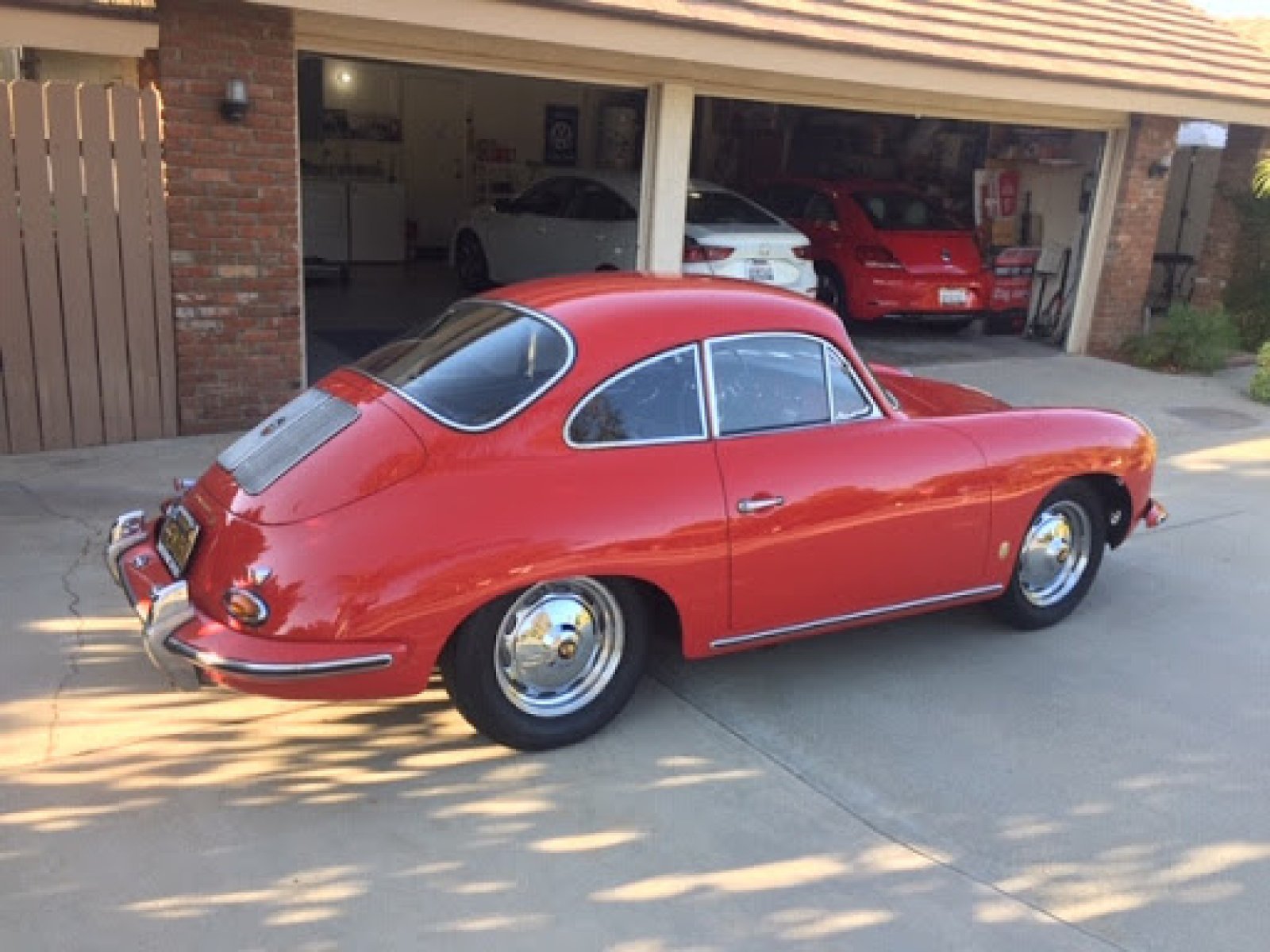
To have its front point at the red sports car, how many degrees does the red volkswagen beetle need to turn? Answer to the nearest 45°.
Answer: approximately 135° to its left

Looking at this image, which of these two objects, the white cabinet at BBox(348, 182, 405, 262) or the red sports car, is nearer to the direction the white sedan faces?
the white cabinet

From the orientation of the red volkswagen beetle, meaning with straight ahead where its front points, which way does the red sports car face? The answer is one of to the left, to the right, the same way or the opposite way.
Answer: to the right

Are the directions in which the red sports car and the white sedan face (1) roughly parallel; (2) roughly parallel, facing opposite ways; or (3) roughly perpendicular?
roughly perpendicular

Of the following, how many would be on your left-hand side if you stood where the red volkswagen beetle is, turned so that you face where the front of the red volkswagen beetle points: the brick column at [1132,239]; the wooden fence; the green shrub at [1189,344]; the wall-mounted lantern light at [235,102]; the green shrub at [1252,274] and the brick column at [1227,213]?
2

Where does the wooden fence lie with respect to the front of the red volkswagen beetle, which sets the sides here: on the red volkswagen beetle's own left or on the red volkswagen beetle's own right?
on the red volkswagen beetle's own left

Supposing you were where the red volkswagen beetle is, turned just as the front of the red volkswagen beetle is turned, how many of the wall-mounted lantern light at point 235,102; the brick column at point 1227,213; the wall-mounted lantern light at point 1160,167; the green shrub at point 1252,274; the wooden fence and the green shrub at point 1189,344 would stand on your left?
2

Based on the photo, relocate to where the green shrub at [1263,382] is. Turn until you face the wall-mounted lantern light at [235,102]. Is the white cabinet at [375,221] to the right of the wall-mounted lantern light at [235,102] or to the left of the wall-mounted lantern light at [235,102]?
right

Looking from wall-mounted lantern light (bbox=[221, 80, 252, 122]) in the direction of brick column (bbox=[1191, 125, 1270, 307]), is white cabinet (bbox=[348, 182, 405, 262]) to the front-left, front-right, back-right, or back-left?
front-left

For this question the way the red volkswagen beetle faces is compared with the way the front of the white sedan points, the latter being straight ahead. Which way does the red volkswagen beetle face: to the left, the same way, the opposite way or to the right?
the same way

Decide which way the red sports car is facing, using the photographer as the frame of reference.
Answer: facing away from the viewer and to the right of the viewer

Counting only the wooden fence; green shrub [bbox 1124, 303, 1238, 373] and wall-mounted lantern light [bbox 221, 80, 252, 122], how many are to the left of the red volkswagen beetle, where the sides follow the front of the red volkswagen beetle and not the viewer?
2

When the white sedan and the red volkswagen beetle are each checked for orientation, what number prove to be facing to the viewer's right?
0

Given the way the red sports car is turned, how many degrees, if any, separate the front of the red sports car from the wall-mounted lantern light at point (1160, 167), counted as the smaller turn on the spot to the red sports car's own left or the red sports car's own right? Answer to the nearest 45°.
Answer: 0° — it already faces it

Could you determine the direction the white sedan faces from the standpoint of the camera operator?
facing away from the viewer and to the left of the viewer

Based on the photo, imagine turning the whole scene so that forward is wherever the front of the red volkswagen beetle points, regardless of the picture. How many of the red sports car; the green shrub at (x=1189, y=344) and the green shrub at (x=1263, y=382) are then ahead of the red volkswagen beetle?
0

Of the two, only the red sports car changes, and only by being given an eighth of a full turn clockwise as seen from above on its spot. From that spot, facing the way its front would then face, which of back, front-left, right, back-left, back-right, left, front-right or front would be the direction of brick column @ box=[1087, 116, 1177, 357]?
front-left

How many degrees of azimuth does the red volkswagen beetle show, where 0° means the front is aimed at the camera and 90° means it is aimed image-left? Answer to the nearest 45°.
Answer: approximately 135°

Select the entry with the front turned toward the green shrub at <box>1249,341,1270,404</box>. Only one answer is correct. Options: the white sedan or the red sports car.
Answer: the red sports car

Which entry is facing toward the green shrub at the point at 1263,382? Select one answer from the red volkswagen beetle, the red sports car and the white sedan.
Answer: the red sports car

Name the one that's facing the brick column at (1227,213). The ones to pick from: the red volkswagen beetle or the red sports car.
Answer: the red sports car

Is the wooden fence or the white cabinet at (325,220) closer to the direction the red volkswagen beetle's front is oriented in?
the white cabinet

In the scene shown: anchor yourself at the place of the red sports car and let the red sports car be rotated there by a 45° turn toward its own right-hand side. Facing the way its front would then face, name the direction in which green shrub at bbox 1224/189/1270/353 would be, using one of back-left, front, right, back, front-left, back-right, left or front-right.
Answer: front-left
